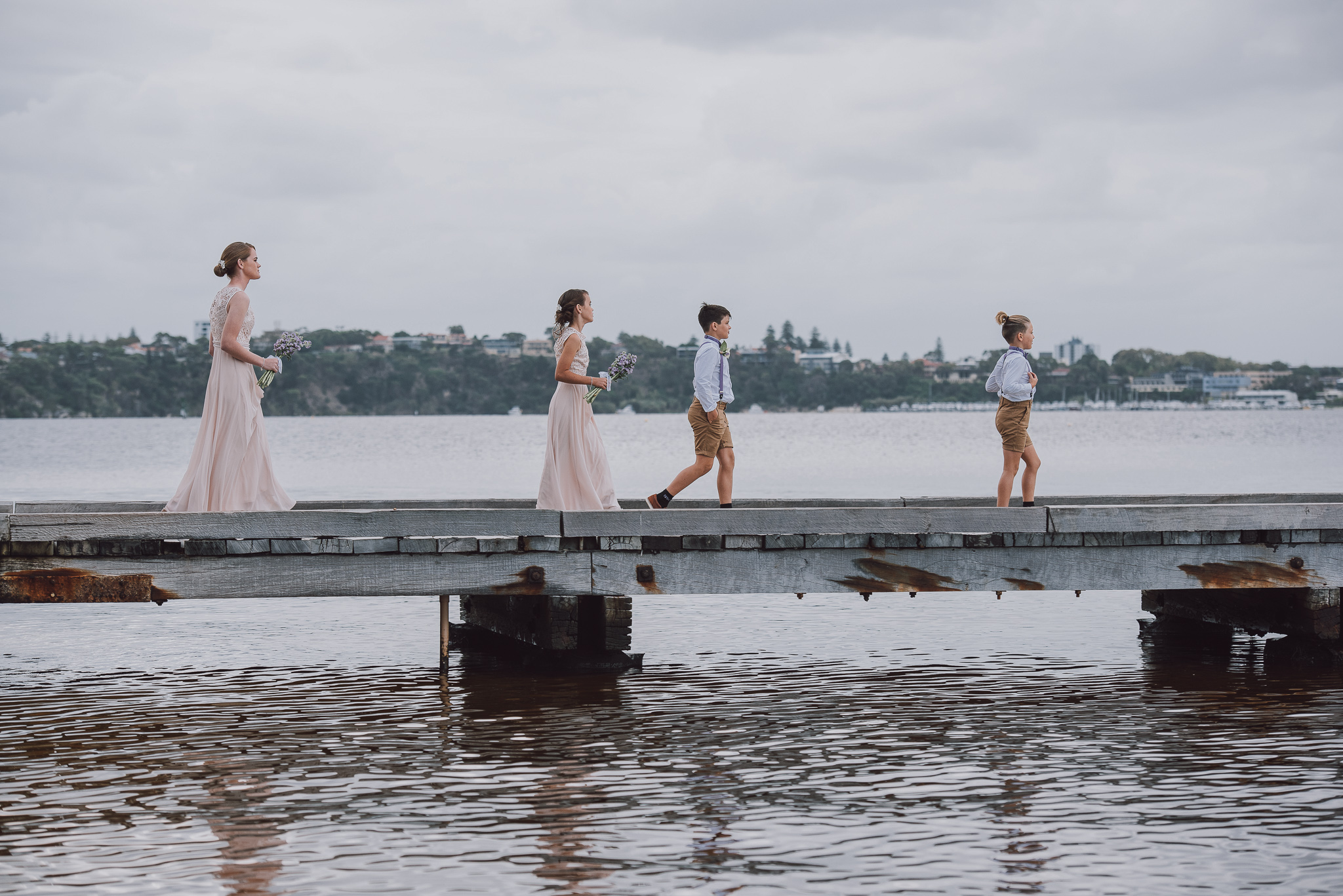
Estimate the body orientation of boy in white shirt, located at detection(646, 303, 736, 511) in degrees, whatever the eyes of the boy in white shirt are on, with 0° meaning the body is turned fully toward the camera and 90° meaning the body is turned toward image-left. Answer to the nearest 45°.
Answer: approximately 270°

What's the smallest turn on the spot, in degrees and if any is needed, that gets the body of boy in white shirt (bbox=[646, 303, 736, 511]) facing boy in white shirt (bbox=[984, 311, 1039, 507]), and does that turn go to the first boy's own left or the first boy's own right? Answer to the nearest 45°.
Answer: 0° — they already face them

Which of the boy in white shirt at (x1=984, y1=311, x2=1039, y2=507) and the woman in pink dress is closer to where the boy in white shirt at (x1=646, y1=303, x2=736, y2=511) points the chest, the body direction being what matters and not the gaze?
the boy in white shirt

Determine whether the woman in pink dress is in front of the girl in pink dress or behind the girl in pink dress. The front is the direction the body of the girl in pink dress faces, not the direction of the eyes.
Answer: behind

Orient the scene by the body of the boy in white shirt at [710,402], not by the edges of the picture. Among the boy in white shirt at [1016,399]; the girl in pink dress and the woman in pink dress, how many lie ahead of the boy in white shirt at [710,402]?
1

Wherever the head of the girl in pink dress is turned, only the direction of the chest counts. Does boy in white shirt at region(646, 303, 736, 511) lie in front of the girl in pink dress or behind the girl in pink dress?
in front

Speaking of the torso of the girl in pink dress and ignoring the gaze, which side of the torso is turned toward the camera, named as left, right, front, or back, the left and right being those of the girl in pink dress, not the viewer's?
right

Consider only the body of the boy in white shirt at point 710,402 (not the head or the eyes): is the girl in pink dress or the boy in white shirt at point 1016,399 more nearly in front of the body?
the boy in white shirt

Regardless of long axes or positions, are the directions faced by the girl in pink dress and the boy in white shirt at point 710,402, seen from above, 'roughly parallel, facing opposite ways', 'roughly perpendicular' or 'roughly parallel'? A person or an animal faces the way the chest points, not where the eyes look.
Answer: roughly parallel

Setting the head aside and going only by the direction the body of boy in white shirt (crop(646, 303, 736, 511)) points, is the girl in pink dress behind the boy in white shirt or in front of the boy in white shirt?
behind

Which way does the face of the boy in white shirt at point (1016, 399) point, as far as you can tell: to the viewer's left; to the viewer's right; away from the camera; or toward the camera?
to the viewer's right

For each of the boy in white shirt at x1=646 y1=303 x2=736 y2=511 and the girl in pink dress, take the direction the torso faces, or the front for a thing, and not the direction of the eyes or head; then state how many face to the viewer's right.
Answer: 2

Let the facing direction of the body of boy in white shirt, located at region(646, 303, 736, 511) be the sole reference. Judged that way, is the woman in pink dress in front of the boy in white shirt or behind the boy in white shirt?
behind

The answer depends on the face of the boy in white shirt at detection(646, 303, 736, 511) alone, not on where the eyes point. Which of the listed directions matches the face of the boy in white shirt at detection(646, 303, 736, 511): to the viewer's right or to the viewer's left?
to the viewer's right

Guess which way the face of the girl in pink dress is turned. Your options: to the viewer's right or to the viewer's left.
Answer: to the viewer's right
